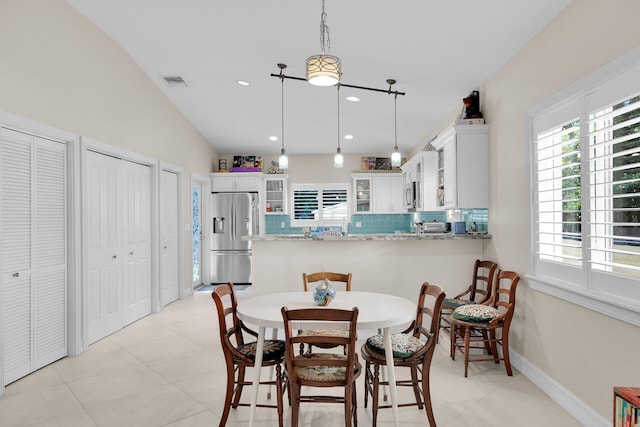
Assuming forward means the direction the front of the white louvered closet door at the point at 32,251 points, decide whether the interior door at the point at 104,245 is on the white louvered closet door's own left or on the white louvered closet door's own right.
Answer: on the white louvered closet door's own left

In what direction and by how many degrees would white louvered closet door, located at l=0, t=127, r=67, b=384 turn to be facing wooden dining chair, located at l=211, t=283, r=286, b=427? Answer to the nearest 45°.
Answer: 0° — it already faces it

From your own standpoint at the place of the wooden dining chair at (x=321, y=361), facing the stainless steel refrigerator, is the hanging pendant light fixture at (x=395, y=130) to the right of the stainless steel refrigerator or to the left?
right

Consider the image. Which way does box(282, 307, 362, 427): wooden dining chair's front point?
away from the camera

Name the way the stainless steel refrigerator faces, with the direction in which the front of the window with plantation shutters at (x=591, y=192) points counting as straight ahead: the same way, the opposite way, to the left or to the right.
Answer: to the left

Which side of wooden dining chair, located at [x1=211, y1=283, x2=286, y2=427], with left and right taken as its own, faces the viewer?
right

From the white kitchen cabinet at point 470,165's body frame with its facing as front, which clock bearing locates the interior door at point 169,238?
The interior door is roughly at 12 o'clock from the white kitchen cabinet.

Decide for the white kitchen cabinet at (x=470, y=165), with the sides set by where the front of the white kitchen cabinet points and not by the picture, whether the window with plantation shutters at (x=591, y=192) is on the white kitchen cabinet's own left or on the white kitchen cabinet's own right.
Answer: on the white kitchen cabinet's own left

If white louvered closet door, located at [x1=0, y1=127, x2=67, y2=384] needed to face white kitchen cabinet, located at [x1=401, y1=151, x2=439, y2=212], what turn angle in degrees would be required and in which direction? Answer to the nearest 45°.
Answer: approximately 45° to its left

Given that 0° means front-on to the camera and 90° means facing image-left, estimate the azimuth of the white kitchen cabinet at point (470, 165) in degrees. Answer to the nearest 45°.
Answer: approximately 90°
